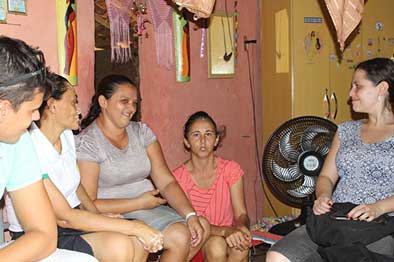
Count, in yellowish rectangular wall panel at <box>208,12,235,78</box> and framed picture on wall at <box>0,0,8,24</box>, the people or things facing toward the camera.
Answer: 2

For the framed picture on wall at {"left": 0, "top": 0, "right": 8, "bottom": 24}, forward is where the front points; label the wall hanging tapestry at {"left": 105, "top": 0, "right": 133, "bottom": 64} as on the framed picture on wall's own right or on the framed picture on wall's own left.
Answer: on the framed picture on wall's own left

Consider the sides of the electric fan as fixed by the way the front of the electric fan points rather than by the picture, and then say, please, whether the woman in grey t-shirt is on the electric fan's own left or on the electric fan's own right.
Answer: on the electric fan's own right

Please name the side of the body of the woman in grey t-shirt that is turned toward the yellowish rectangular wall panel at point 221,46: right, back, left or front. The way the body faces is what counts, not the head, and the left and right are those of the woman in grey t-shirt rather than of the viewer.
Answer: left

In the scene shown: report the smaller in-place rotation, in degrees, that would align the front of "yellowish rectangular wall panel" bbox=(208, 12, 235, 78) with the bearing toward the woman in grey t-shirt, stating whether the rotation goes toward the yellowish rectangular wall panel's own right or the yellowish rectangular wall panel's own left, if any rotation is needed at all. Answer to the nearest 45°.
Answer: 0° — it already faces them

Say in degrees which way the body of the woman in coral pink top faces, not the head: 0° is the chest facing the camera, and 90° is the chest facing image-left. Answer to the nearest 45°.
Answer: approximately 0°

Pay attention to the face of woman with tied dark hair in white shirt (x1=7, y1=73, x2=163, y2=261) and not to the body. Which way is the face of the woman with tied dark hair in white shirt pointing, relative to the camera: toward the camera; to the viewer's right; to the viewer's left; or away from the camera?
to the viewer's right

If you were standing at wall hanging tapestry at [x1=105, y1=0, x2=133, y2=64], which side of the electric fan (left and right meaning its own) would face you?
right

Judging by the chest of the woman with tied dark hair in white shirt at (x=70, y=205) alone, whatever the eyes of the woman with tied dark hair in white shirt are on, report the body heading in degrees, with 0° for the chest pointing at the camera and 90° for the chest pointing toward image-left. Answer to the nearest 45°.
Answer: approximately 315°

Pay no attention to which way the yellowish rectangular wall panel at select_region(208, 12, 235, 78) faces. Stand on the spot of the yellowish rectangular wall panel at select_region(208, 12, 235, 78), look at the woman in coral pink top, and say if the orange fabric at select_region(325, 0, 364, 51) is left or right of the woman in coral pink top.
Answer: left
